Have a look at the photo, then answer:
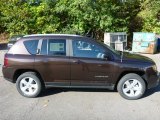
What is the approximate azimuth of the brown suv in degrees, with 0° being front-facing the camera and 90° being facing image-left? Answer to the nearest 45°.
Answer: approximately 270°
